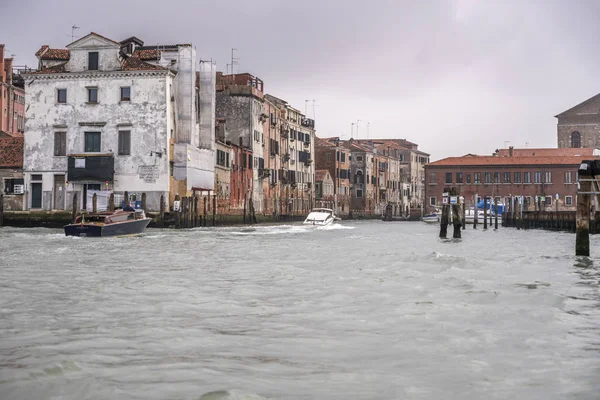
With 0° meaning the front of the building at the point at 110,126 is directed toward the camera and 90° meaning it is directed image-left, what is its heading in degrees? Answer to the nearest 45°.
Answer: approximately 0°

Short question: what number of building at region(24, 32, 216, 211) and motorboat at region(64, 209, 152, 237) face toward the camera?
1

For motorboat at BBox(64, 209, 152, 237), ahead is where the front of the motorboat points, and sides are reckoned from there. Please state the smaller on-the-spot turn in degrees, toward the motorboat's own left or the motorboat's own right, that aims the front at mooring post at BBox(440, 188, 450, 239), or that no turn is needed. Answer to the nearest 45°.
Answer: approximately 45° to the motorboat's own right

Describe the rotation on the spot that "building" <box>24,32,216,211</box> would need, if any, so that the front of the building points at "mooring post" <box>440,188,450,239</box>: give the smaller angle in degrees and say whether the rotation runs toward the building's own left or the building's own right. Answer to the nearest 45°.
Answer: approximately 45° to the building's own left

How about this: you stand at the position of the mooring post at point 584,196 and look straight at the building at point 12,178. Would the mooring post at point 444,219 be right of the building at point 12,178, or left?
right

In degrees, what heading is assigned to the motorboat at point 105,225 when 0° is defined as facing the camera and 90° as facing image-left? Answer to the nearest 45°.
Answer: approximately 225°

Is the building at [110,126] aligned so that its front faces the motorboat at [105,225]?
yes

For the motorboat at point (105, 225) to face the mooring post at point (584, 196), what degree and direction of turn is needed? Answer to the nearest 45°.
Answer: approximately 90° to its right
